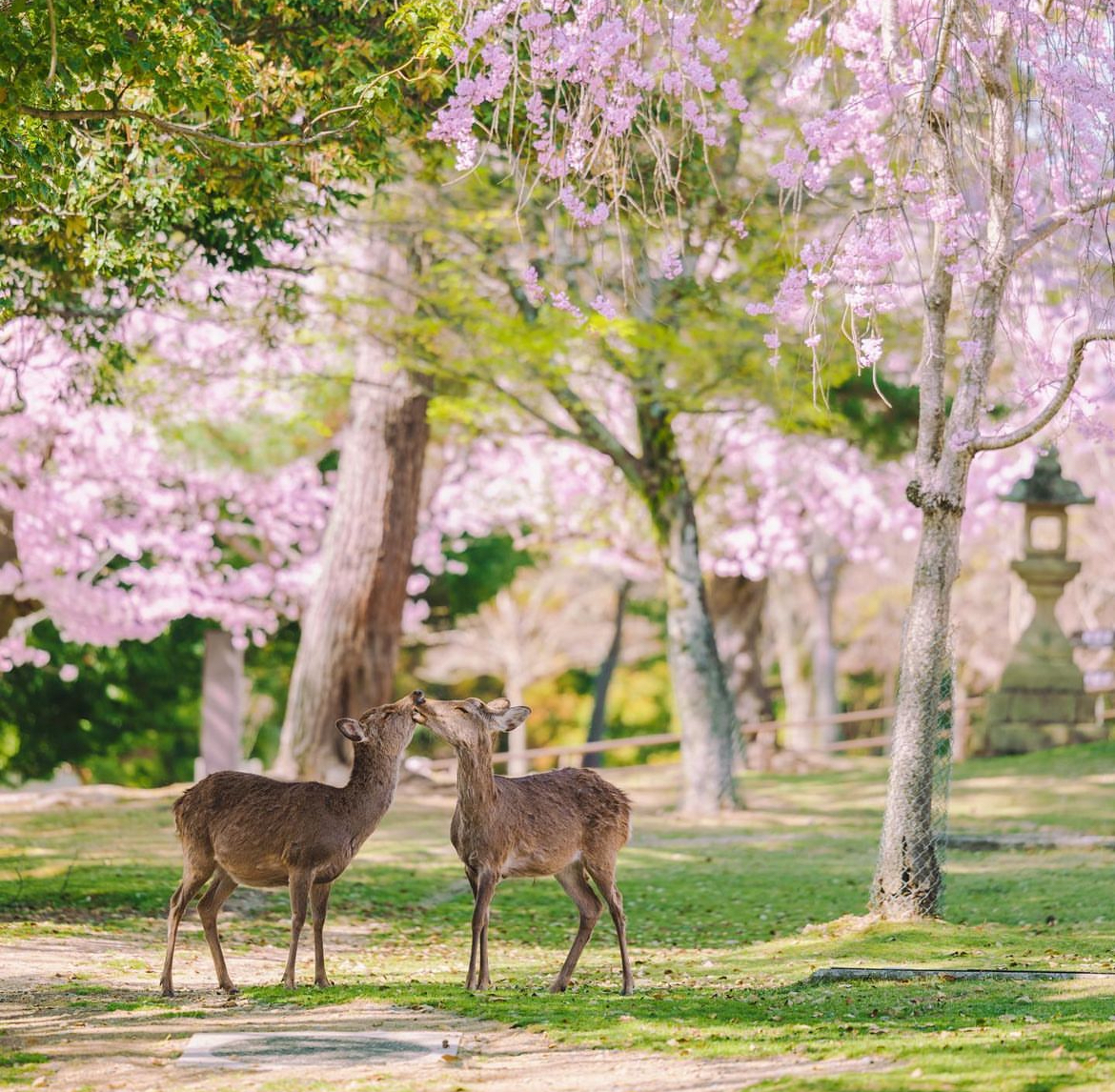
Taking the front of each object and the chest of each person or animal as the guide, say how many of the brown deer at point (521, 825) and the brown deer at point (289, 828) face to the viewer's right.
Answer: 1

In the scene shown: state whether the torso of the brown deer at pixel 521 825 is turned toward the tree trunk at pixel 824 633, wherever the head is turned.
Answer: no

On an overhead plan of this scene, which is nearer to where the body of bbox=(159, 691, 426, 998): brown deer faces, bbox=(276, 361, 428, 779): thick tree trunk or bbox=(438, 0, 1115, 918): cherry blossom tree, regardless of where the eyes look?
the cherry blossom tree

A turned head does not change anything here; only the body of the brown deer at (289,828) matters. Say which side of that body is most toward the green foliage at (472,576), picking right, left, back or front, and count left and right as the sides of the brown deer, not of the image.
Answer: left

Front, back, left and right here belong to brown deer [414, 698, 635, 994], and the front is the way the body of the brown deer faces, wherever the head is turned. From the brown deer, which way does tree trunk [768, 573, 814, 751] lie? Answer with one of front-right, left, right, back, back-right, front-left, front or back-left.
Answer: right

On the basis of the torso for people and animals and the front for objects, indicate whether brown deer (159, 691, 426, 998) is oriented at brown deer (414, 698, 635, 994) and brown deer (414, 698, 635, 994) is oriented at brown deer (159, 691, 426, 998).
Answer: yes

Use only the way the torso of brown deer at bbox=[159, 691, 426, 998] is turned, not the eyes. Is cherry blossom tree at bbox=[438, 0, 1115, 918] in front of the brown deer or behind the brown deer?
in front

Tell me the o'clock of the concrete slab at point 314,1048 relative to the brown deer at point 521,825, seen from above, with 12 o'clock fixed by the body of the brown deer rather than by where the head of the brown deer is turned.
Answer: The concrete slab is roughly at 10 o'clock from the brown deer.

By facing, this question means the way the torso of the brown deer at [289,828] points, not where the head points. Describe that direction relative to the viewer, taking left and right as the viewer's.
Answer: facing to the right of the viewer

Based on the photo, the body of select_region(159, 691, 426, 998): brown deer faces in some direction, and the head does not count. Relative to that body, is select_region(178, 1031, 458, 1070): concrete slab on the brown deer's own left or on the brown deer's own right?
on the brown deer's own right

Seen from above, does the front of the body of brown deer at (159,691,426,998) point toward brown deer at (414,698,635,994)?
yes

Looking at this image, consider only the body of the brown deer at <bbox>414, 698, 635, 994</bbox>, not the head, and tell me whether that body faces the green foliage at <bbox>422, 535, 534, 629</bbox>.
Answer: no

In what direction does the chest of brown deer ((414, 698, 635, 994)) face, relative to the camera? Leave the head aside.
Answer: to the viewer's left

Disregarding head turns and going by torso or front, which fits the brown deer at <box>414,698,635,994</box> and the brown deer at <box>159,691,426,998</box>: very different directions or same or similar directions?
very different directions

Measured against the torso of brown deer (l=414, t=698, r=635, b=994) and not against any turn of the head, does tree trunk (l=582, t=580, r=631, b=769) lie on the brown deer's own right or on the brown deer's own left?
on the brown deer's own right

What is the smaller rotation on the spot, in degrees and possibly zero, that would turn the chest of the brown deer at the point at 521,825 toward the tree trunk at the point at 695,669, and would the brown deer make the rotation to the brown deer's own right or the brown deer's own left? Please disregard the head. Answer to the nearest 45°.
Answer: approximately 90° to the brown deer's own right

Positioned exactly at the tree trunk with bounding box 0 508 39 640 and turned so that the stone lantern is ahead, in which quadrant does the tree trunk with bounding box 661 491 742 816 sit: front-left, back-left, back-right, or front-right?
front-right
